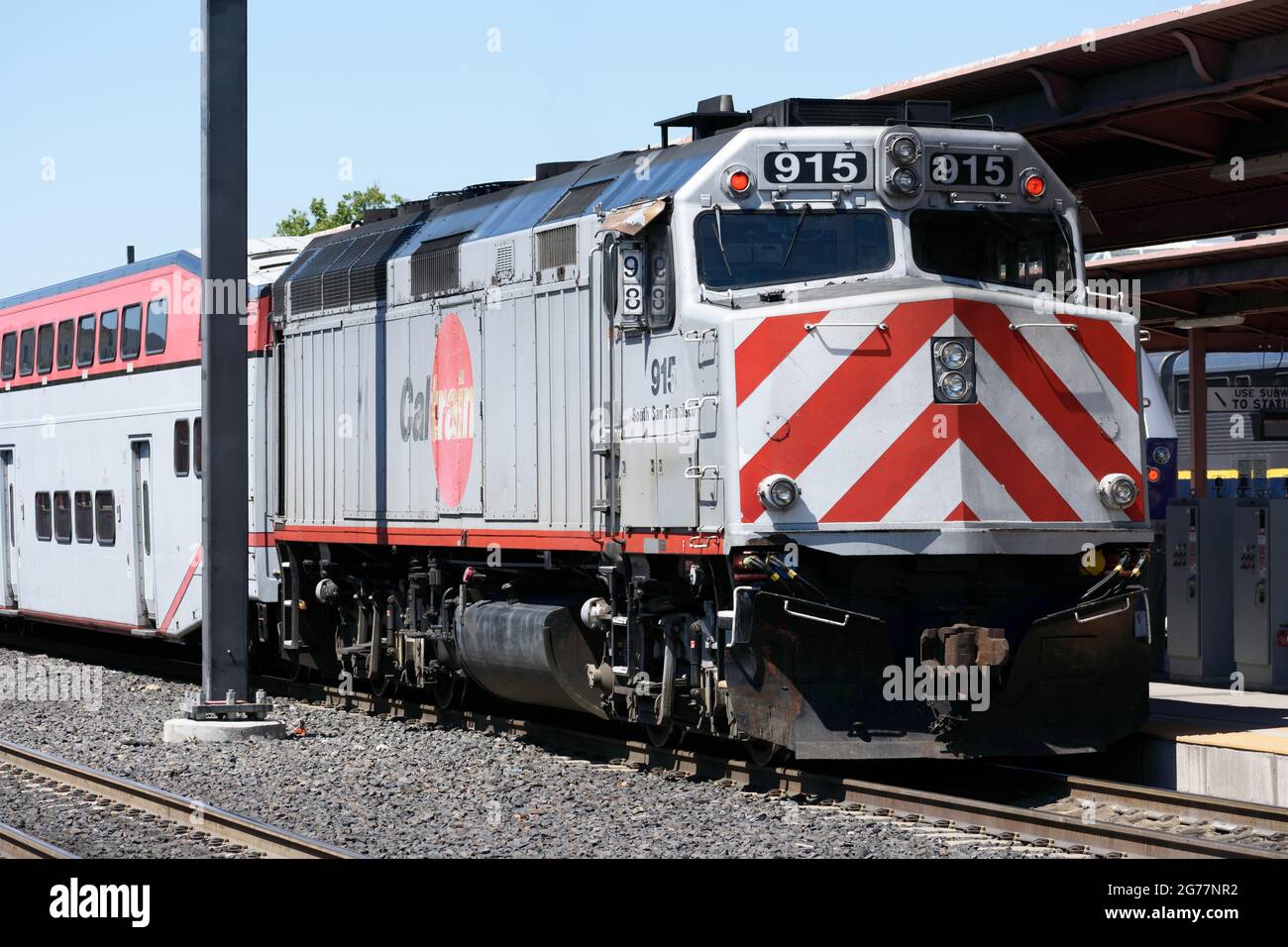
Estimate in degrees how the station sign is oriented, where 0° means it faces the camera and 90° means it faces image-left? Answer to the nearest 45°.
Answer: approximately 0°

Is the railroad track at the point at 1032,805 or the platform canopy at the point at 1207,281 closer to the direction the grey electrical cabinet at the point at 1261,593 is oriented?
the railroad track

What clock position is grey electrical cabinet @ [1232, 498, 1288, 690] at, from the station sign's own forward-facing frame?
The grey electrical cabinet is roughly at 12 o'clock from the station sign.

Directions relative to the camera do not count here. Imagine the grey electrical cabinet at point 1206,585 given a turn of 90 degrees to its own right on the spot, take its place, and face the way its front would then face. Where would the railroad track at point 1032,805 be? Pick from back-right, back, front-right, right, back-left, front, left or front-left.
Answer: back-left

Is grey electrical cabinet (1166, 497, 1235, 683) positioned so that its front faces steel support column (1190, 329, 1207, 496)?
no

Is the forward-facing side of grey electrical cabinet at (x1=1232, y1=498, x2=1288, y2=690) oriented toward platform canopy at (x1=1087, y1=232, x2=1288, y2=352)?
no

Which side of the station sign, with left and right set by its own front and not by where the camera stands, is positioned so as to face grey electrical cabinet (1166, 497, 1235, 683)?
front

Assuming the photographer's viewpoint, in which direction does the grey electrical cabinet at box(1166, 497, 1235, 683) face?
facing the viewer and to the left of the viewer

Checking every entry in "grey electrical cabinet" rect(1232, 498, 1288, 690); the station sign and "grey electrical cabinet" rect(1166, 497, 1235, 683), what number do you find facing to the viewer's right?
0

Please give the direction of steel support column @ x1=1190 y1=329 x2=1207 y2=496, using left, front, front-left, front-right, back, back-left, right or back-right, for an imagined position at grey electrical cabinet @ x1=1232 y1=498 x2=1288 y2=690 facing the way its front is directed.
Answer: back-right
